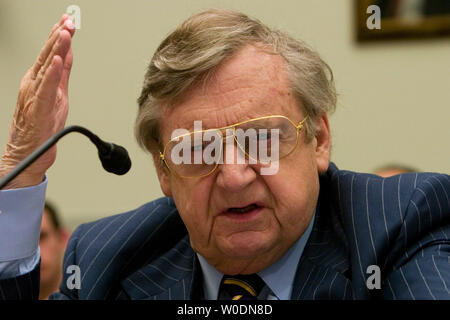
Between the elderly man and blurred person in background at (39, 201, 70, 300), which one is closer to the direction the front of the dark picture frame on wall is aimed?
the elderly man

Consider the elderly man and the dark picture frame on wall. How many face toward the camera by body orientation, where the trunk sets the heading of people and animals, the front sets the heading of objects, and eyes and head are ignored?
2

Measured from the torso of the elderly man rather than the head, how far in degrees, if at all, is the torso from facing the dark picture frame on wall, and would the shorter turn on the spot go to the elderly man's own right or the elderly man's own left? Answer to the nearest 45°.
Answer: approximately 135° to the elderly man's own left

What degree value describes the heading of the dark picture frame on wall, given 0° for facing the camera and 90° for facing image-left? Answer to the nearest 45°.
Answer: approximately 0°

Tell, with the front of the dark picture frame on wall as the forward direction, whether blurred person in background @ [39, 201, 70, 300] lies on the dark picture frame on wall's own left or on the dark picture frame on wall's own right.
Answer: on the dark picture frame on wall's own right

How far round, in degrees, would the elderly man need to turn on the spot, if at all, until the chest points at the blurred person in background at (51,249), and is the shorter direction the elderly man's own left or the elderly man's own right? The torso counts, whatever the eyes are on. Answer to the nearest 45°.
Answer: approximately 135° to the elderly man's own right

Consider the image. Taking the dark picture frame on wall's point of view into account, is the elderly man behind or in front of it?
in front
